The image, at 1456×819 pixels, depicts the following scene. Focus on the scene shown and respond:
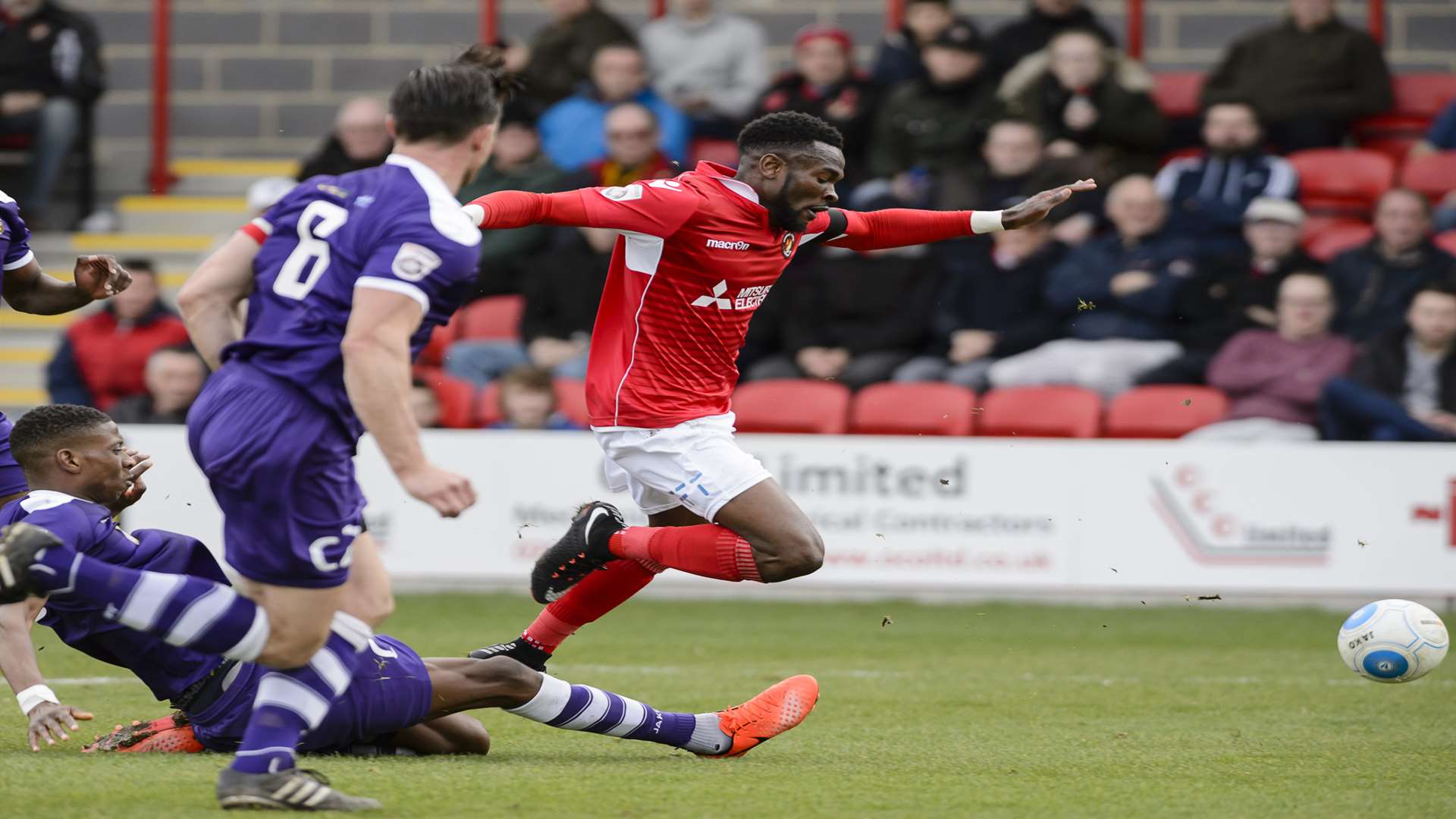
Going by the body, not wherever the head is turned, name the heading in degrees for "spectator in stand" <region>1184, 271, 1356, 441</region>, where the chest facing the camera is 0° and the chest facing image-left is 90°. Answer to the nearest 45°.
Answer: approximately 0°

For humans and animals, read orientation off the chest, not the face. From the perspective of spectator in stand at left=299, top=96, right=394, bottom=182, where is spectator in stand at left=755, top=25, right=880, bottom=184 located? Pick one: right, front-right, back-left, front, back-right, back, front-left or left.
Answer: left

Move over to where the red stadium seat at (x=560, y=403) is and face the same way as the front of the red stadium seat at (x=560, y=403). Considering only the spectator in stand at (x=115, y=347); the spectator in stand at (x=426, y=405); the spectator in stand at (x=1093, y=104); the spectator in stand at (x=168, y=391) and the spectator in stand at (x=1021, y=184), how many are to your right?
3

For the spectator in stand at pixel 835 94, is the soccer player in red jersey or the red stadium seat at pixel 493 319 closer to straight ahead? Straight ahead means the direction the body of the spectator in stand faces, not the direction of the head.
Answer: the soccer player in red jersey

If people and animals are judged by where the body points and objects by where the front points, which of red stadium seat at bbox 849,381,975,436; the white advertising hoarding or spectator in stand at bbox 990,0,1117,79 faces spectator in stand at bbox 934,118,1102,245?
spectator in stand at bbox 990,0,1117,79

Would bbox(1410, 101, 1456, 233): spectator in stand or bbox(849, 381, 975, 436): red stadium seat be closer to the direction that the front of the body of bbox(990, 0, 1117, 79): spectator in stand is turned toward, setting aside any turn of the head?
the red stadium seat

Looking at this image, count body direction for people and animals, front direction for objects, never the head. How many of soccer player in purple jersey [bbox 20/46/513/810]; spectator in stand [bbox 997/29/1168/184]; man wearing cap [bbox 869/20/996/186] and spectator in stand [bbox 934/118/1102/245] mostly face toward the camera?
3

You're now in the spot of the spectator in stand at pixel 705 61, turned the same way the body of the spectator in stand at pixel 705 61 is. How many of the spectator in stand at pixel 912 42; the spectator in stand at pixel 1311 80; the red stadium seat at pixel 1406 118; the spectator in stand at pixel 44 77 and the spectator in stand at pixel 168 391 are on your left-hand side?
3
